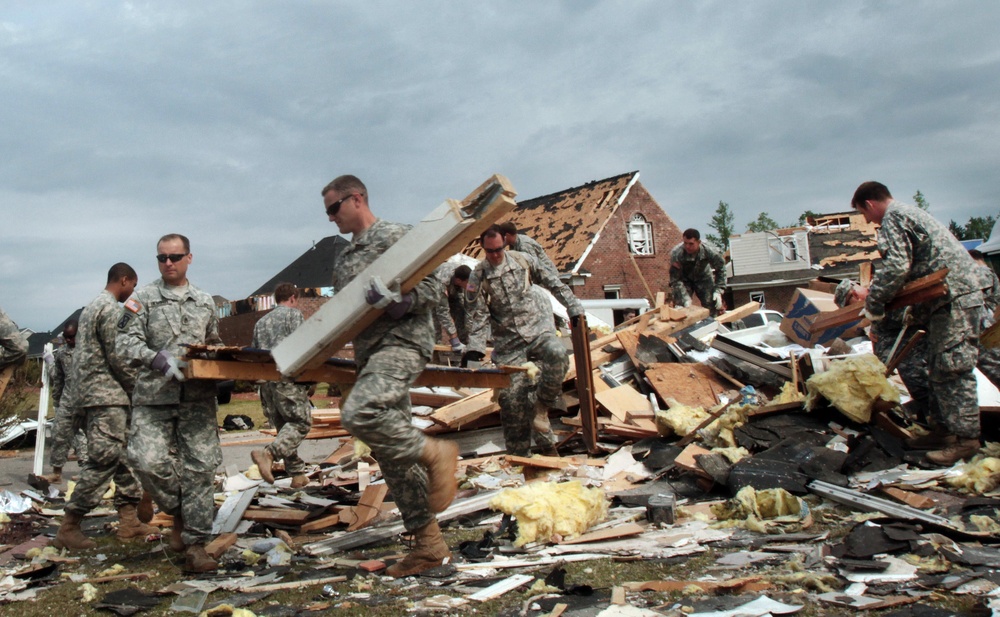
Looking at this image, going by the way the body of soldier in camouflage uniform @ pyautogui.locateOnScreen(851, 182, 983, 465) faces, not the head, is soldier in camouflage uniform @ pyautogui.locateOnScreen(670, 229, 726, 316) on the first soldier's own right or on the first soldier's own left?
on the first soldier's own right

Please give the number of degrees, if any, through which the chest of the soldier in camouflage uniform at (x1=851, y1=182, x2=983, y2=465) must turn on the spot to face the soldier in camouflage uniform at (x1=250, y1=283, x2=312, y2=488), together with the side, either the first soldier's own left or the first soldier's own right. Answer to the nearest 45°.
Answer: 0° — they already face them

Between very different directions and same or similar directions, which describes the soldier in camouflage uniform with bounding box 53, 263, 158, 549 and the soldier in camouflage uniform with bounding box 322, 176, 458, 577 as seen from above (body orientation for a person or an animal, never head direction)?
very different directions

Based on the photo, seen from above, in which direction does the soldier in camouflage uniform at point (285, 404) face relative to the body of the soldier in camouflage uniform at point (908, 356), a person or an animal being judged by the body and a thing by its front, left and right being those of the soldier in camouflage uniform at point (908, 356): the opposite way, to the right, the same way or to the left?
to the right

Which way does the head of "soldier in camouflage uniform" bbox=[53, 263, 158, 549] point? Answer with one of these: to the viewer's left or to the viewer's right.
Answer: to the viewer's right

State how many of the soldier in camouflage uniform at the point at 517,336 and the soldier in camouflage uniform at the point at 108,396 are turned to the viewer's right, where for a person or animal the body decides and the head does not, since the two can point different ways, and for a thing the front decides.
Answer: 1

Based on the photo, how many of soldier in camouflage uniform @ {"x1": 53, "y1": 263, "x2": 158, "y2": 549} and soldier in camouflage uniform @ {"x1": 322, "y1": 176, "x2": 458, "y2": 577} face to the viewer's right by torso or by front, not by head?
1

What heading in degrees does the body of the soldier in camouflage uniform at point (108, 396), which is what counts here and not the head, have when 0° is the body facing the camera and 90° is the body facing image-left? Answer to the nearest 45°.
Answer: approximately 270°

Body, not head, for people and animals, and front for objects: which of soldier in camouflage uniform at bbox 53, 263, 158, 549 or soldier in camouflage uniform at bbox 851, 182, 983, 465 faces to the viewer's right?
soldier in camouflage uniform at bbox 53, 263, 158, 549

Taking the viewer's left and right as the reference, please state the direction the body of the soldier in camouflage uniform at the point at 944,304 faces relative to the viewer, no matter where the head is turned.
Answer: facing to the left of the viewer

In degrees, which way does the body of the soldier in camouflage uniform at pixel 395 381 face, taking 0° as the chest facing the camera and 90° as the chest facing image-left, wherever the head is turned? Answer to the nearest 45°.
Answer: approximately 90°

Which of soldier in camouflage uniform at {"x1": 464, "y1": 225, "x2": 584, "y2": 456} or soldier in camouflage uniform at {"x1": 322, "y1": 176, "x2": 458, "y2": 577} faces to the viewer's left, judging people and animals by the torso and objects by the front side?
soldier in camouflage uniform at {"x1": 322, "y1": 176, "x2": 458, "y2": 577}

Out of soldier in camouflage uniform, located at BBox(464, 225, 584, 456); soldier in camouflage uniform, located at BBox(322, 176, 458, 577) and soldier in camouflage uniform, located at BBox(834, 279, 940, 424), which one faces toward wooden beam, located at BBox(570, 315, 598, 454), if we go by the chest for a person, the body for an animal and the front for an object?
soldier in camouflage uniform, located at BBox(834, 279, 940, 424)

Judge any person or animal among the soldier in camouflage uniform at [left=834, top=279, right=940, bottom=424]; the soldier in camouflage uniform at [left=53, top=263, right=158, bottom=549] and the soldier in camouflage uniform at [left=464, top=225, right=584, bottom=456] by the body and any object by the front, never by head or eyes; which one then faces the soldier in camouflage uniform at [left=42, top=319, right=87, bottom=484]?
the soldier in camouflage uniform at [left=834, top=279, right=940, bottom=424]

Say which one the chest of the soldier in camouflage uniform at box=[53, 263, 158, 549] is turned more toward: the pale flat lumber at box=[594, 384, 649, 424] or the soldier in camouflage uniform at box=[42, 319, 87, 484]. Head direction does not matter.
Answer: the pale flat lumber

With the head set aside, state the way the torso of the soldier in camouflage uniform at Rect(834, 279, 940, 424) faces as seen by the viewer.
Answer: to the viewer's left
